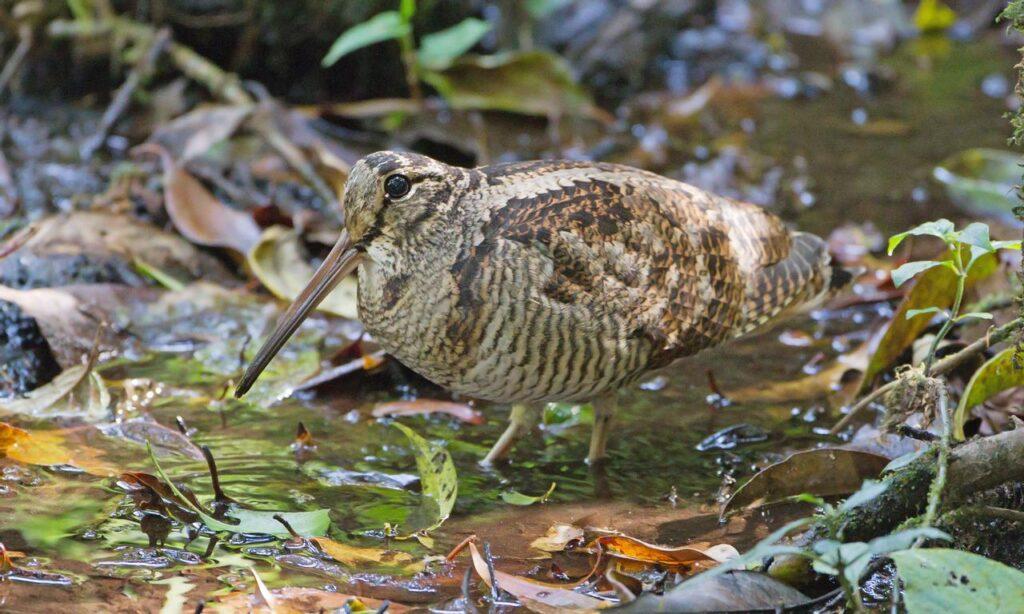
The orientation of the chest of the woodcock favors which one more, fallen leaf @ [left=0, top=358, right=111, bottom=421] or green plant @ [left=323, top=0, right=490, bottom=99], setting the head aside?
the fallen leaf

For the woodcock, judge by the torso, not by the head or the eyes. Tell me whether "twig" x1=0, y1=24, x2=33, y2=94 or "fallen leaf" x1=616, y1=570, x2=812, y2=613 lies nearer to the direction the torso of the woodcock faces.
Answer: the twig

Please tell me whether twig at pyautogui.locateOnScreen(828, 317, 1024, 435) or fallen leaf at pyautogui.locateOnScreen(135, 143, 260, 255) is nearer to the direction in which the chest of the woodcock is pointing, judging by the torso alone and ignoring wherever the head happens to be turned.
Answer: the fallen leaf

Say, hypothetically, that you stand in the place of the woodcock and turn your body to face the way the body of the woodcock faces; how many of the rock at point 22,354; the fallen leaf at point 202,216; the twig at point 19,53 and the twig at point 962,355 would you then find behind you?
1

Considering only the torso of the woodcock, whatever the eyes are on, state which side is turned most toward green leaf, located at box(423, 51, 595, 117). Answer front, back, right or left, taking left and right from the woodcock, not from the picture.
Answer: right

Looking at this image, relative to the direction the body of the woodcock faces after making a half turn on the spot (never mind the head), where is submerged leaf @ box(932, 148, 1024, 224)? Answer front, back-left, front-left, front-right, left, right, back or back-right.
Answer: front-left

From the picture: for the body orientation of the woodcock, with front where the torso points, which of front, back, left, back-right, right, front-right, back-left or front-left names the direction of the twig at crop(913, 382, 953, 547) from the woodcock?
back-left

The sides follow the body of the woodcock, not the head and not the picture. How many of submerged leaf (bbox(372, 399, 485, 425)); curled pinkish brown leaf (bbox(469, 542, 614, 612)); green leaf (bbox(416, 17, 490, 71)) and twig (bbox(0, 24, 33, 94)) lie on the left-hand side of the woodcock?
1

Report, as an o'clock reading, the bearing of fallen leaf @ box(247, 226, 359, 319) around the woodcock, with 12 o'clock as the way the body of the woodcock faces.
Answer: The fallen leaf is roughly at 2 o'clock from the woodcock.

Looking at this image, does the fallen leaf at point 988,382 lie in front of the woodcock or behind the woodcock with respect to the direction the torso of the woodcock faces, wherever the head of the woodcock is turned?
behind

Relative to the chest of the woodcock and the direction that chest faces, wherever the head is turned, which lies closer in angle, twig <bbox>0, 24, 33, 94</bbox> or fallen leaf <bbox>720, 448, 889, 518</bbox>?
the twig

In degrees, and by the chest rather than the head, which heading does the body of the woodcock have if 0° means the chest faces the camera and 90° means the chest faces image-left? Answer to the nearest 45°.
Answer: approximately 90°

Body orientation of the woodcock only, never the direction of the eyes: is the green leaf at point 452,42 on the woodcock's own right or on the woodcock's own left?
on the woodcock's own right

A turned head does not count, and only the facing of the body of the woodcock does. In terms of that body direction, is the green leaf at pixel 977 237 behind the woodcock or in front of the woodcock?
behind

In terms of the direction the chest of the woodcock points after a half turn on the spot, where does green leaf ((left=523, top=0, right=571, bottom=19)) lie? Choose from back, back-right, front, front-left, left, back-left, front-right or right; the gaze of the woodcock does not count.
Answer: left
